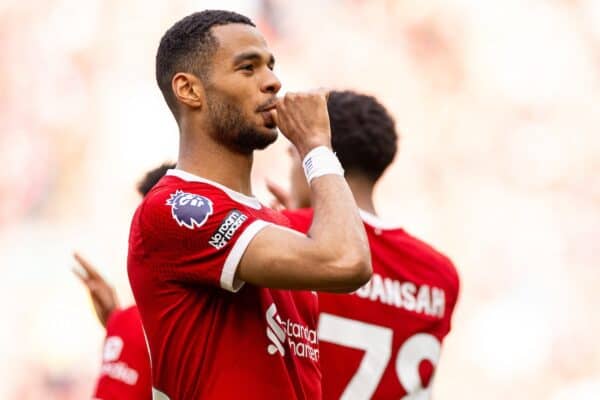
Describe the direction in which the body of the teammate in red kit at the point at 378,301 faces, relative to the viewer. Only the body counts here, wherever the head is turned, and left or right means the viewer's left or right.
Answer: facing away from the viewer and to the left of the viewer

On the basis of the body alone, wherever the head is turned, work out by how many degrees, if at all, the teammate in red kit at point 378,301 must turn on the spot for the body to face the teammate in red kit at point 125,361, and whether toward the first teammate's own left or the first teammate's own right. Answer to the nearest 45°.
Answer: approximately 45° to the first teammate's own left

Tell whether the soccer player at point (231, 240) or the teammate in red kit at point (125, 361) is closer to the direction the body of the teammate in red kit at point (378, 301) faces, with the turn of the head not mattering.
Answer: the teammate in red kit
